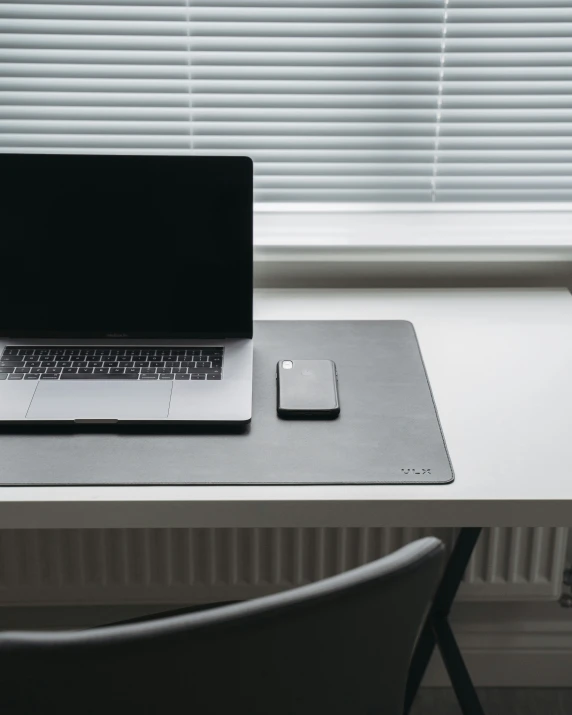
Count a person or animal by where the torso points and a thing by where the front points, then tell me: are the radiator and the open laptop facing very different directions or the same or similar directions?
same or similar directions

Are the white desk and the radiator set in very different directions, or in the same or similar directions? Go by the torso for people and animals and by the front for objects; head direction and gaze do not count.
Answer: same or similar directions

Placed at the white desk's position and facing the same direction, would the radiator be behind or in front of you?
behind

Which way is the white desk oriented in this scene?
toward the camera

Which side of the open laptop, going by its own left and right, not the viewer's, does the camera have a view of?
front

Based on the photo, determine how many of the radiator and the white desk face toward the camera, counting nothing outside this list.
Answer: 2
